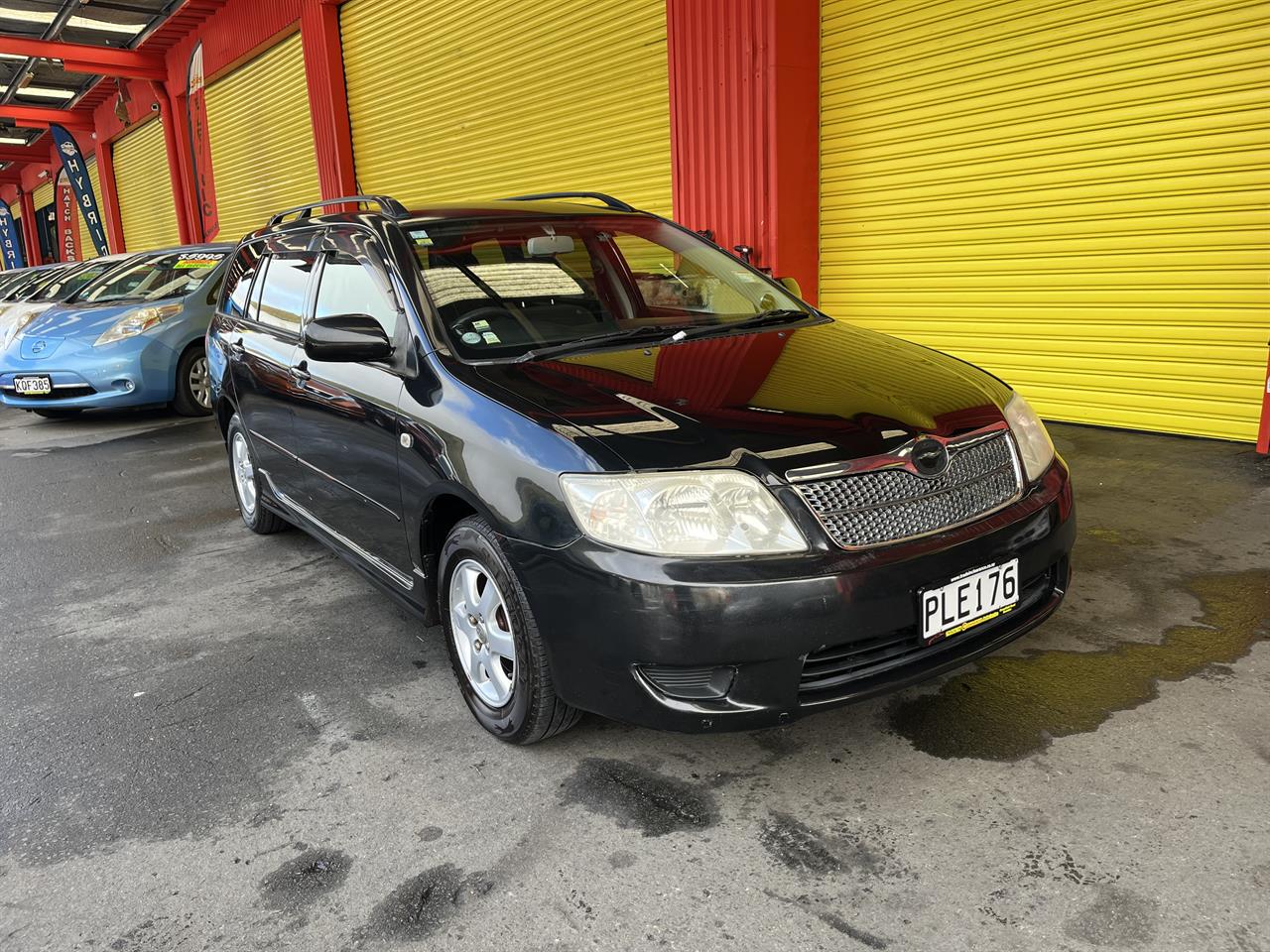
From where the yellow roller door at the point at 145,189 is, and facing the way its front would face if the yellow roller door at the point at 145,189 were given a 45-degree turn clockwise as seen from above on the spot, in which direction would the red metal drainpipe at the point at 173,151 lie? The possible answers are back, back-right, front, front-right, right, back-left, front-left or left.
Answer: left

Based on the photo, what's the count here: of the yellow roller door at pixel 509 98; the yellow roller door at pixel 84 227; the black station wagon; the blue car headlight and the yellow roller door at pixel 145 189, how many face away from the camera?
0

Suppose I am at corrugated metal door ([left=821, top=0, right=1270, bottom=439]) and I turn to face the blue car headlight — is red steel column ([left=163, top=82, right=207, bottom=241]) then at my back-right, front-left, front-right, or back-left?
front-right

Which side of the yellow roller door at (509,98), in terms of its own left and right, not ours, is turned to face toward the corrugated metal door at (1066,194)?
left

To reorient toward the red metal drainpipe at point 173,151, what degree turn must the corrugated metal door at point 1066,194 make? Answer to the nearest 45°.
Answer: approximately 90° to its right

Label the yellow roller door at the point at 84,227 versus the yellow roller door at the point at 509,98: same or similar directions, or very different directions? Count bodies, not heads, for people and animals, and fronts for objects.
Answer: same or similar directions

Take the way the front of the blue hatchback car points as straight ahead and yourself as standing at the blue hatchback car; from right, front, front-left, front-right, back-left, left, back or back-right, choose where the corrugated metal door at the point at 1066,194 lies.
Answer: left

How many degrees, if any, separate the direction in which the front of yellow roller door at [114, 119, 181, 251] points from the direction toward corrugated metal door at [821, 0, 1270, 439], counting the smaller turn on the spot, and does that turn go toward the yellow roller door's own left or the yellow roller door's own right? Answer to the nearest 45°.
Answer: approximately 45° to the yellow roller door's own left

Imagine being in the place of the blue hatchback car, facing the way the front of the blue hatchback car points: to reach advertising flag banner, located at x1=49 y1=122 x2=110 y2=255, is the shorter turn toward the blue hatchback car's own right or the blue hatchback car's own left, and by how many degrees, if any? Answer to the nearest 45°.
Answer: approximately 135° to the blue hatchback car's own right

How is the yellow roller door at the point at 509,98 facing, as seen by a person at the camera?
facing the viewer and to the left of the viewer

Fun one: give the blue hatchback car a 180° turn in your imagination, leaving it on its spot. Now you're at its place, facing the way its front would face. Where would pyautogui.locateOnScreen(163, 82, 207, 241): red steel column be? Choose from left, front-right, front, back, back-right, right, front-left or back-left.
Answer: front-left

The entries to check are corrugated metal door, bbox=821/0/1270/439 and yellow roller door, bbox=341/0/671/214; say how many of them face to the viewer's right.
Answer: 0

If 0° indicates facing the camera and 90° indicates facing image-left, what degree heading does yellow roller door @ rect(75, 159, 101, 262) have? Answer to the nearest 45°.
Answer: approximately 45°

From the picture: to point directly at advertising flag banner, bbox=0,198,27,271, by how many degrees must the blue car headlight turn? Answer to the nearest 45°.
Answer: approximately 135° to its right

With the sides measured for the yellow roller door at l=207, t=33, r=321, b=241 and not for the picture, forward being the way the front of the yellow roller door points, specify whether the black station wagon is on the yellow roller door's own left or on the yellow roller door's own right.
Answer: on the yellow roller door's own left

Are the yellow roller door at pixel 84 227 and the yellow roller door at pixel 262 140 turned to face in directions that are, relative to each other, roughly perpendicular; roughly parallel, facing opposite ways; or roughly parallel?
roughly parallel

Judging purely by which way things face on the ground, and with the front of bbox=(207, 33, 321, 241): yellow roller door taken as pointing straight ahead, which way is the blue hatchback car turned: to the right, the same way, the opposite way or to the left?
the same way

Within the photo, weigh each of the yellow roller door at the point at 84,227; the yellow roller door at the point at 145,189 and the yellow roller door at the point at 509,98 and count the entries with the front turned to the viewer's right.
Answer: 0

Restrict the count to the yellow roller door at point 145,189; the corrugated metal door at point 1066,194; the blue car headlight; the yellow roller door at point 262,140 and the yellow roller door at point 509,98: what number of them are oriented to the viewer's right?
0

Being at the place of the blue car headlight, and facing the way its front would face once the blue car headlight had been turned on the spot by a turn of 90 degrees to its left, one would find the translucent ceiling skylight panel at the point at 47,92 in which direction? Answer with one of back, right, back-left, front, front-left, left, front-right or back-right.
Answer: back-left
